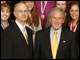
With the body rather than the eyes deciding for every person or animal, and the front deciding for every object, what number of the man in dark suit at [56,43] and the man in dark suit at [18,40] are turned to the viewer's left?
0

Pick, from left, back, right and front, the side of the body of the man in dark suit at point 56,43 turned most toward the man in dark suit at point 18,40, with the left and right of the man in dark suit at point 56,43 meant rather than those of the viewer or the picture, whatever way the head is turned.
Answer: right

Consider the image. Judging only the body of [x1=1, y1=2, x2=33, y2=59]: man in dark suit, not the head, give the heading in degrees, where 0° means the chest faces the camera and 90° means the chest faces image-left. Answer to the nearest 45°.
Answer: approximately 315°
